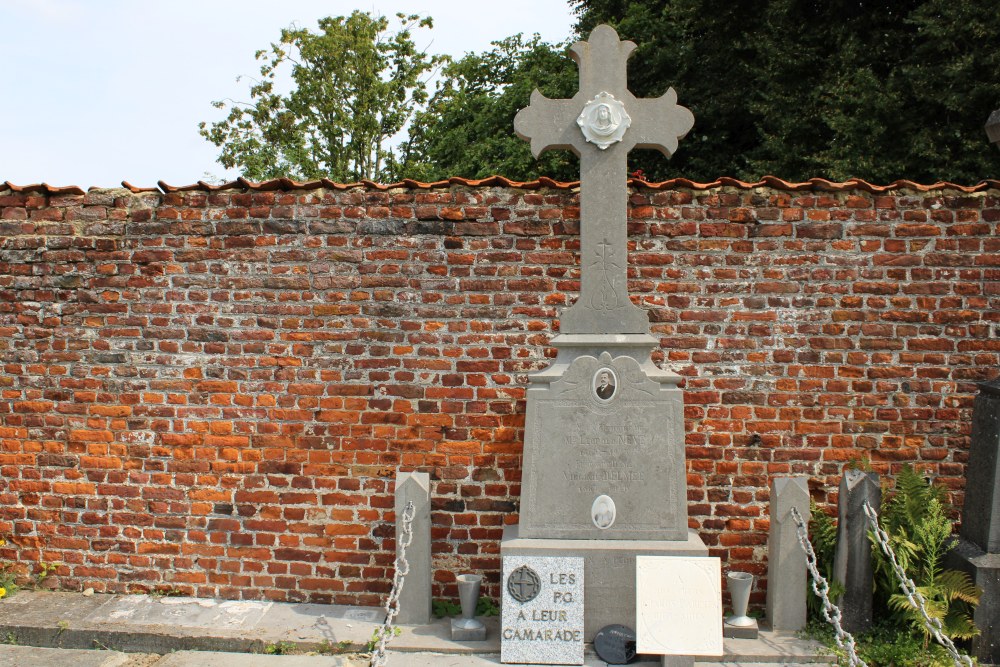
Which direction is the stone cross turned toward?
toward the camera

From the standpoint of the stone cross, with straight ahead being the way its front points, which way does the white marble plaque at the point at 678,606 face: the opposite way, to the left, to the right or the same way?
the same way

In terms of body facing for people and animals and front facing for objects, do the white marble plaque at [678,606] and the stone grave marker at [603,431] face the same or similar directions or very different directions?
same or similar directions

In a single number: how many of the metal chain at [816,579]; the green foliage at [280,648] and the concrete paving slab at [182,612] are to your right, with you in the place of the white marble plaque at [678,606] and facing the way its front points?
2

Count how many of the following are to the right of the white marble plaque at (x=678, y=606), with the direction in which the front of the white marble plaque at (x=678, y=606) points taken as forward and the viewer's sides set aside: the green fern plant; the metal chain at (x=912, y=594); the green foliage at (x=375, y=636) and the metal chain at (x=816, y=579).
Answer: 1

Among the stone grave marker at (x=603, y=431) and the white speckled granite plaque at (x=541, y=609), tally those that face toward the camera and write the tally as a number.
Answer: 2

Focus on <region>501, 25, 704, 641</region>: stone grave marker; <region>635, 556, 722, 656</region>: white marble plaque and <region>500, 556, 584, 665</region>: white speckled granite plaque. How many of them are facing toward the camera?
3

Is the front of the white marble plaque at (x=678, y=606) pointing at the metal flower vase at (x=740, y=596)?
no

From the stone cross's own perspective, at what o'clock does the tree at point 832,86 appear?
The tree is roughly at 7 o'clock from the stone cross.

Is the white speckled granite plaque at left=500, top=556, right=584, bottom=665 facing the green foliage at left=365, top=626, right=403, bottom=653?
no

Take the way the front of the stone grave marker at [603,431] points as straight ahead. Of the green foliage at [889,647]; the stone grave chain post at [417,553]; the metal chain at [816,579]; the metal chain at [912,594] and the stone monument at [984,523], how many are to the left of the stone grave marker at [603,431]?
4

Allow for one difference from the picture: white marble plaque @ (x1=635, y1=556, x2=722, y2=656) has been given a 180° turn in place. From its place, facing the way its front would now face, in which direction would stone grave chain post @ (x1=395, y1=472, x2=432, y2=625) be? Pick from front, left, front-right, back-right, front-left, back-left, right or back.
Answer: left

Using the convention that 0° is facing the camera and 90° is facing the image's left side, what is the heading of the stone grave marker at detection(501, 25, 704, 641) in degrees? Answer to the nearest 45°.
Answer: approximately 0°

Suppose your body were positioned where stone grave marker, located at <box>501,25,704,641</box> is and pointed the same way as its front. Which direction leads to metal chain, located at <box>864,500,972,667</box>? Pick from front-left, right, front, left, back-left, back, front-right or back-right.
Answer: left

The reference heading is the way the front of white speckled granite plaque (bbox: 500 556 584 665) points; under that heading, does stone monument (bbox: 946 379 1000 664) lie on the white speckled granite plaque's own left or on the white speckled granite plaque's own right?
on the white speckled granite plaque's own left

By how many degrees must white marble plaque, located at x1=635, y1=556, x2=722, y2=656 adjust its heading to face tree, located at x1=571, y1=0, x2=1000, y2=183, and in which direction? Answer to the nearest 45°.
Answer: approximately 180°

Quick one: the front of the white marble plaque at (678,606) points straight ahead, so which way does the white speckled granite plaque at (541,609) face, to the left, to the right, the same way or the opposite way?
the same way
